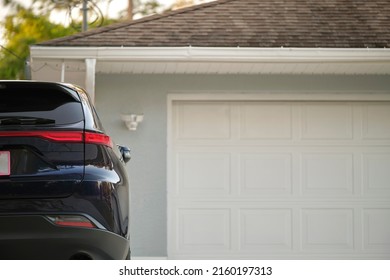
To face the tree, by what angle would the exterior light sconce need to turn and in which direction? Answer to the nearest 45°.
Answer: approximately 180°

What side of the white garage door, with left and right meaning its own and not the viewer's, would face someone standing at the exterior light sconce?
right

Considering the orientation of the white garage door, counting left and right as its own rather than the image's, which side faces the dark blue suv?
front

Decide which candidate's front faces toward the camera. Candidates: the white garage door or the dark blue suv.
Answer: the white garage door

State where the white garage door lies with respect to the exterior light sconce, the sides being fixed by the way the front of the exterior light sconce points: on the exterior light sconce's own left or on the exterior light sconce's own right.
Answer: on the exterior light sconce's own left

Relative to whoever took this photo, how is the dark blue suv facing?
facing away from the viewer

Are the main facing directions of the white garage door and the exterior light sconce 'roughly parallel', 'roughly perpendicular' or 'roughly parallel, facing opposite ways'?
roughly parallel

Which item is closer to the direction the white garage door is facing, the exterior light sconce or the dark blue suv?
the dark blue suv

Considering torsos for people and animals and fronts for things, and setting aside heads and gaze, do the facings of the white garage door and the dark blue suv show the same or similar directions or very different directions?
very different directions

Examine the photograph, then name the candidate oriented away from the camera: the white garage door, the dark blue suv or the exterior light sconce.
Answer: the dark blue suv

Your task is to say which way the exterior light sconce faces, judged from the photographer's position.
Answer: facing the viewer

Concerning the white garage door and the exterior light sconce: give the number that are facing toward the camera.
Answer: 2

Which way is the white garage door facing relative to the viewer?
toward the camera

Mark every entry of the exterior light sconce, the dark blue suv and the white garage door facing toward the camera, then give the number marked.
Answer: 2

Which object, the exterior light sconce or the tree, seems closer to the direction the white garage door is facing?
the exterior light sconce

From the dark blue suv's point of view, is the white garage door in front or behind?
in front

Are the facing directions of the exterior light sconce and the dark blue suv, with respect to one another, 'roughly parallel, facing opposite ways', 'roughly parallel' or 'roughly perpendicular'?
roughly parallel, facing opposite ways
